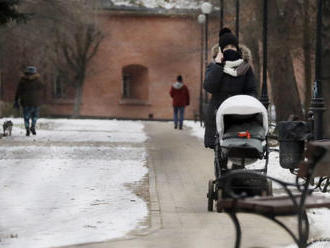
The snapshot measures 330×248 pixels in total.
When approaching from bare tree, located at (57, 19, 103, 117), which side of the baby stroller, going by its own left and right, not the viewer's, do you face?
back

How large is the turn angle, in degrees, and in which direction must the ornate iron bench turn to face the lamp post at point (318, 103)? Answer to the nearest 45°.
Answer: approximately 45° to its right

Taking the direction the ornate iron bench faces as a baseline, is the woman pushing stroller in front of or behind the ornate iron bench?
in front

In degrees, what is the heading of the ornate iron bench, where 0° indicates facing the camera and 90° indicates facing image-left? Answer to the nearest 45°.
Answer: approximately 135°

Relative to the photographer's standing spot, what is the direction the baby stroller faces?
facing the viewer

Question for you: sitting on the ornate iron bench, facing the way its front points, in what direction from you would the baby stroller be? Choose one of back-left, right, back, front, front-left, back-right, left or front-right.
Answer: front-right
